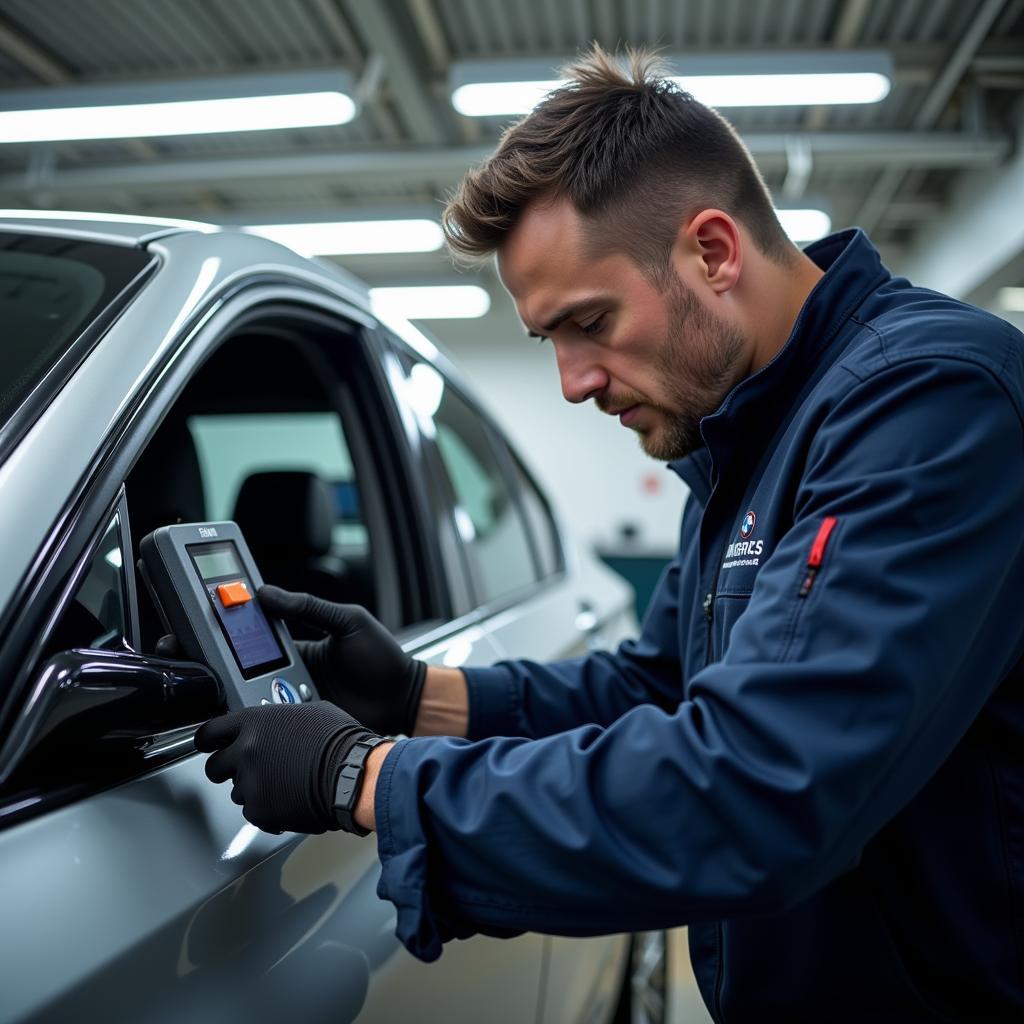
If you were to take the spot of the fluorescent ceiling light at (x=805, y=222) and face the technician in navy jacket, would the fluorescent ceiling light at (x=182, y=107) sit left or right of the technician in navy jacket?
right

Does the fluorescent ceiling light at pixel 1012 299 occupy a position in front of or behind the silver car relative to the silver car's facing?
behind

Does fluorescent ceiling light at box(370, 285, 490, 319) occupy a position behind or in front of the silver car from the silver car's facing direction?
behind

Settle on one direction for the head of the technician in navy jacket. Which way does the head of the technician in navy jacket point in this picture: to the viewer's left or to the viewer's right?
to the viewer's left

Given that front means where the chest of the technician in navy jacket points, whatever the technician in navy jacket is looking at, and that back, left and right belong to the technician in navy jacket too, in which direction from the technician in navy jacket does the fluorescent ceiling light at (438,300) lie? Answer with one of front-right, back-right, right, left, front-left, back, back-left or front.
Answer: right

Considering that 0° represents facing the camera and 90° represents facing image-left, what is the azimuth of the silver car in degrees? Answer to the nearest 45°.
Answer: approximately 45°

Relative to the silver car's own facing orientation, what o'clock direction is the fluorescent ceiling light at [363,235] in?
The fluorescent ceiling light is roughly at 5 o'clock from the silver car.

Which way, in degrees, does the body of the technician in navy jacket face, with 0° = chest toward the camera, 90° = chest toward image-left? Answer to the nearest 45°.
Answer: approximately 90°

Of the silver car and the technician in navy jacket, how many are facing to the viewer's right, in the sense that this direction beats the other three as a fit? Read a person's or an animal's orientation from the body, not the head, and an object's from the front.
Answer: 0

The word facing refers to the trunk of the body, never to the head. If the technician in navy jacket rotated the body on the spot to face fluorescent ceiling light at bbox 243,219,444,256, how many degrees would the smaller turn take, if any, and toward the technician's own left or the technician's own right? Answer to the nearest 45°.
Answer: approximately 90° to the technician's own right

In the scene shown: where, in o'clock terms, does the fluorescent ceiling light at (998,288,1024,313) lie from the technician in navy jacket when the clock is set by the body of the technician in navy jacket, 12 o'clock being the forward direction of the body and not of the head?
The fluorescent ceiling light is roughly at 4 o'clock from the technician in navy jacket.

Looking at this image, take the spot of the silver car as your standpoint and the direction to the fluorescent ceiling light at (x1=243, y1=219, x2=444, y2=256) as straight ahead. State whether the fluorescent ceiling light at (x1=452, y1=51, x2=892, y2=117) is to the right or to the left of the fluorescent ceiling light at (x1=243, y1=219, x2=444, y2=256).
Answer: right
